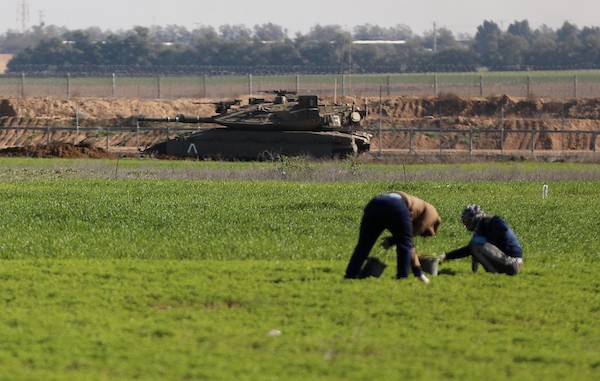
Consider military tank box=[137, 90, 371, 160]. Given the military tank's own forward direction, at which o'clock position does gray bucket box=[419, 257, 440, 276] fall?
The gray bucket is roughly at 9 o'clock from the military tank.

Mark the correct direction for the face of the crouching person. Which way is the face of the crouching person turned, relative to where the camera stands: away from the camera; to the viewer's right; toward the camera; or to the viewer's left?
to the viewer's left

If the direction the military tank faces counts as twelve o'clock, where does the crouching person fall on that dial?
The crouching person is roughly at 9 o'clock from the military tank.

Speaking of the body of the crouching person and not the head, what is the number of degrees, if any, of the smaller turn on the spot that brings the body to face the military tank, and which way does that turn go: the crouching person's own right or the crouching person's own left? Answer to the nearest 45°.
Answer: approximately 90° to the crouching person's own right

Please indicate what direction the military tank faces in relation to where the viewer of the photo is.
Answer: facing to the left of the viewer

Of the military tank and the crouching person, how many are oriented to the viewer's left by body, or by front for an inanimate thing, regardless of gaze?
2

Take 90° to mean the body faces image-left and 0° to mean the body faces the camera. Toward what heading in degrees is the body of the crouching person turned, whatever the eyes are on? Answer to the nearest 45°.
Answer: approximately 90°
